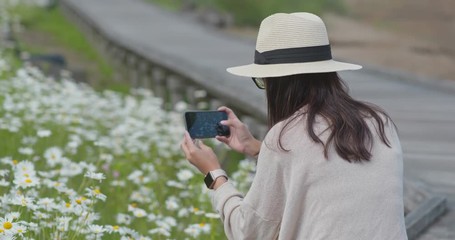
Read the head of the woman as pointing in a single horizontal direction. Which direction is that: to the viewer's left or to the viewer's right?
to the viewer's left

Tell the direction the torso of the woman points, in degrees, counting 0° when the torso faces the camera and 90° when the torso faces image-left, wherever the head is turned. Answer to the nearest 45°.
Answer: approximately 135°
